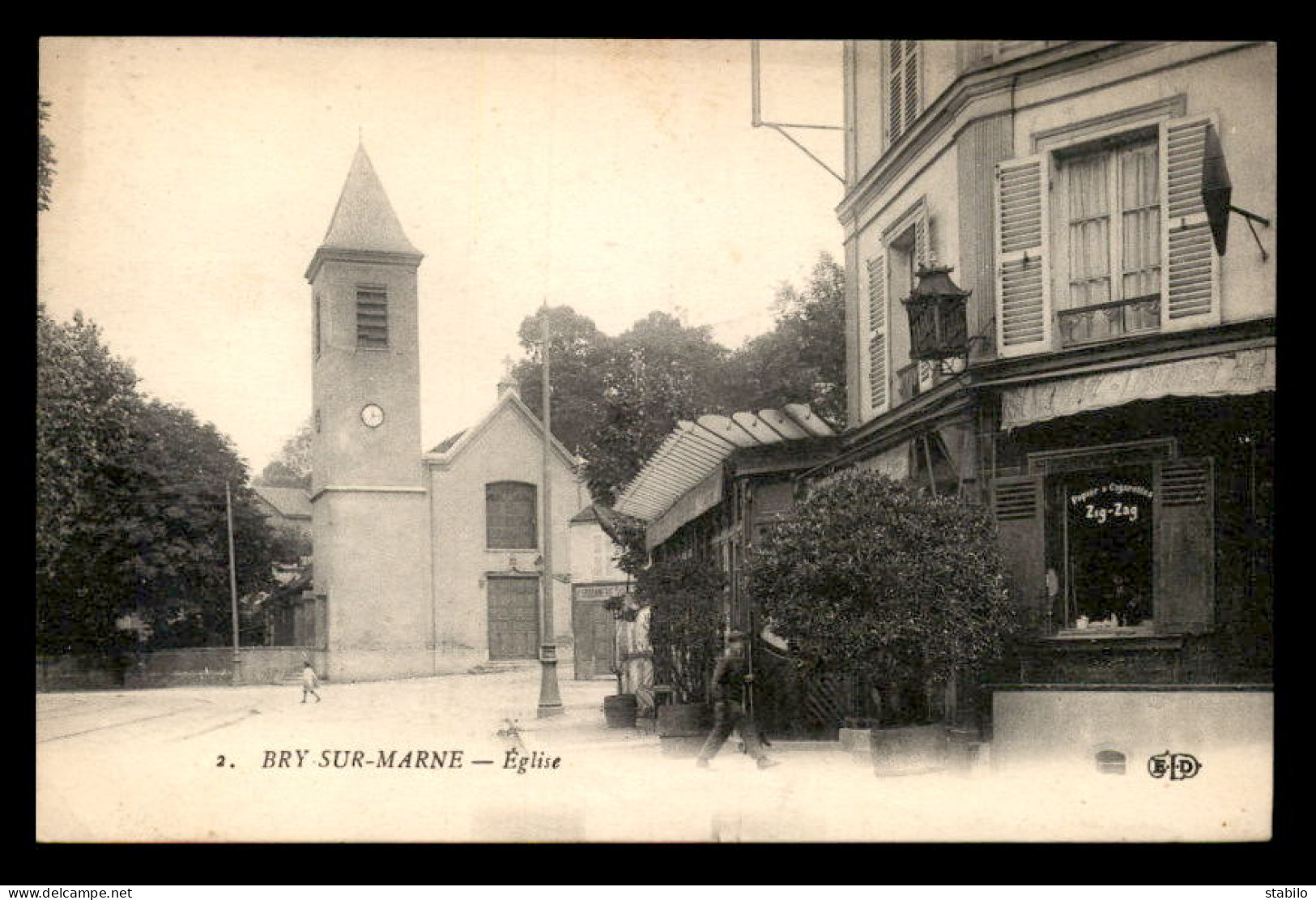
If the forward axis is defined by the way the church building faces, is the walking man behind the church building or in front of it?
in front

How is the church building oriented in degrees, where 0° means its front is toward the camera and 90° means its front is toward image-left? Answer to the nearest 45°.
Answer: approximately 0°

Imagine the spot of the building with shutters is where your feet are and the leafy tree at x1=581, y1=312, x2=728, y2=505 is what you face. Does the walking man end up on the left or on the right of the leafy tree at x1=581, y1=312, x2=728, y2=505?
left

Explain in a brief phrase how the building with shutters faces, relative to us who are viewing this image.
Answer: facing the viewer and to the left of the viewer

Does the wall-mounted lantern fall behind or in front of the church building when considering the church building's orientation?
in front

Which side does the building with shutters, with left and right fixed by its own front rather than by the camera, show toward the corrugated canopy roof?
right
